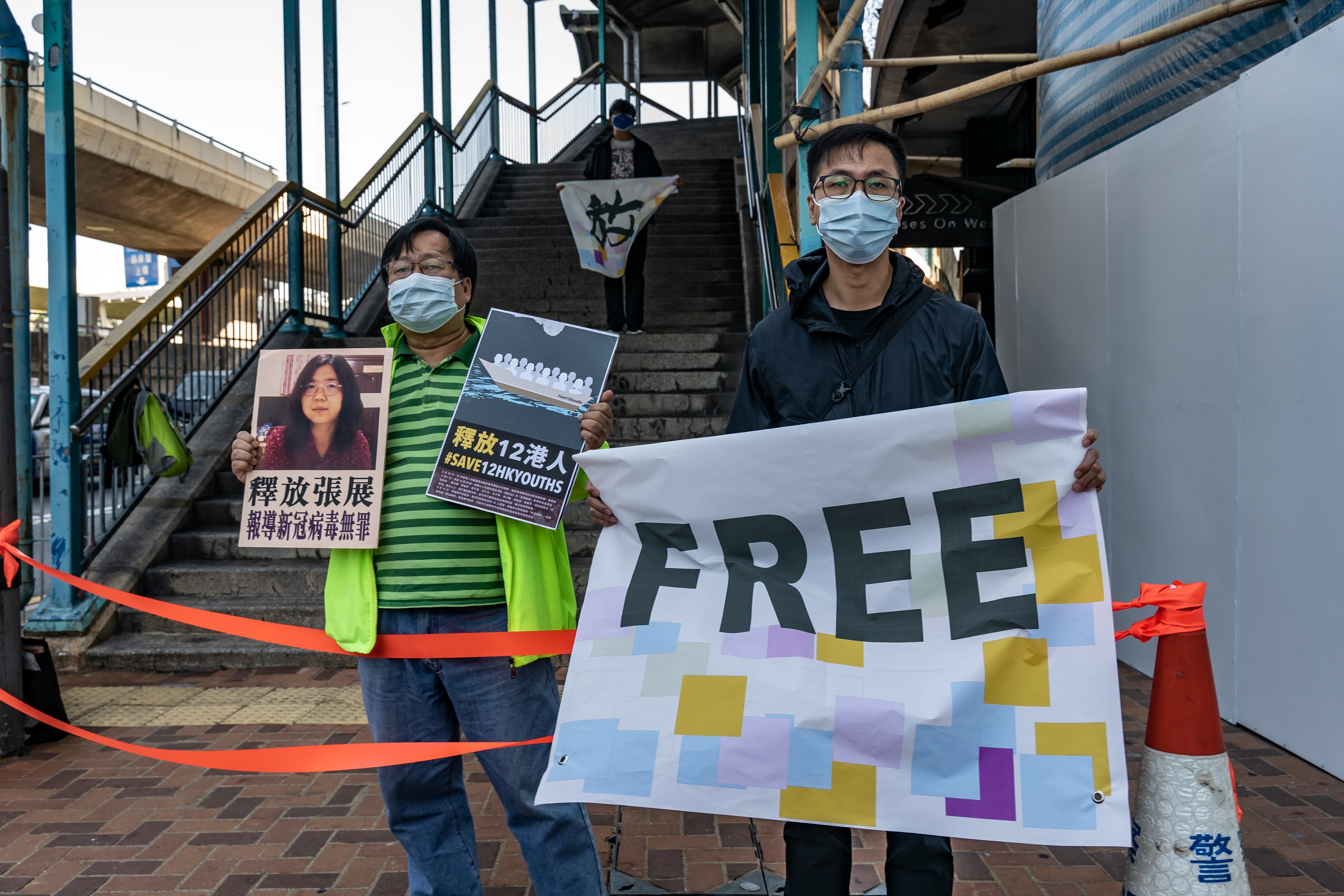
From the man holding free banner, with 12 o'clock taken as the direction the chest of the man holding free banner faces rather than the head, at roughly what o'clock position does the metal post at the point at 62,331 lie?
The metal post is roughly at 4 o'clock from the man holding free banner.

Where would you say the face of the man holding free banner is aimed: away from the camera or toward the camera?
toward the camera

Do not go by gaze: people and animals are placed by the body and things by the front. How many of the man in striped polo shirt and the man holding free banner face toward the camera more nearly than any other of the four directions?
2

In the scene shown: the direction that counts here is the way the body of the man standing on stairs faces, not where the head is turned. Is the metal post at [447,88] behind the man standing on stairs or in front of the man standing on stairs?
behind

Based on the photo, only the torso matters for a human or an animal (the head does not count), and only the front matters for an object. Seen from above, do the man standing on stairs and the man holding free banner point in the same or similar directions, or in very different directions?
same or similar directions

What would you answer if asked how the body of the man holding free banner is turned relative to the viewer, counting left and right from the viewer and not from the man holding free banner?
facing the viewer

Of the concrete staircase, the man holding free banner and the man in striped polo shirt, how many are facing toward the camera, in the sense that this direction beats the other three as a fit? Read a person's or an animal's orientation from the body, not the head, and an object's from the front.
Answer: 3

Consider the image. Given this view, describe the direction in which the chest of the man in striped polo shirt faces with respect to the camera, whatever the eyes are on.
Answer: toward the camera

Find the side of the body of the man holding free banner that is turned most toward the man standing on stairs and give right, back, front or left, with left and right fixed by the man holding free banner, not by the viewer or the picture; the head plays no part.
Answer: back

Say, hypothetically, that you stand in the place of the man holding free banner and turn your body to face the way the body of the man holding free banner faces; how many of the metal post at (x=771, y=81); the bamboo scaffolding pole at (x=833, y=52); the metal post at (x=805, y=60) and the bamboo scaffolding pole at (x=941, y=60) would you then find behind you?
4

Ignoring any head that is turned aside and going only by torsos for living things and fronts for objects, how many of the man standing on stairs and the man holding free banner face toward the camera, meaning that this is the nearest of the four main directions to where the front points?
2

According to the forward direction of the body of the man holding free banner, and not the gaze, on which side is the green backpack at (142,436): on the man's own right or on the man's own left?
on the man's own right

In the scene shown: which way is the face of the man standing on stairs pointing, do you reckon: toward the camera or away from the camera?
toward the camera
